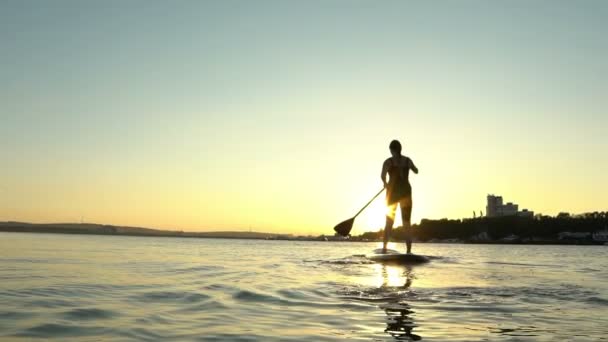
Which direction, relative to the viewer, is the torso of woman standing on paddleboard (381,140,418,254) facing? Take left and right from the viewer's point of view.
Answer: facing away from the viewer
